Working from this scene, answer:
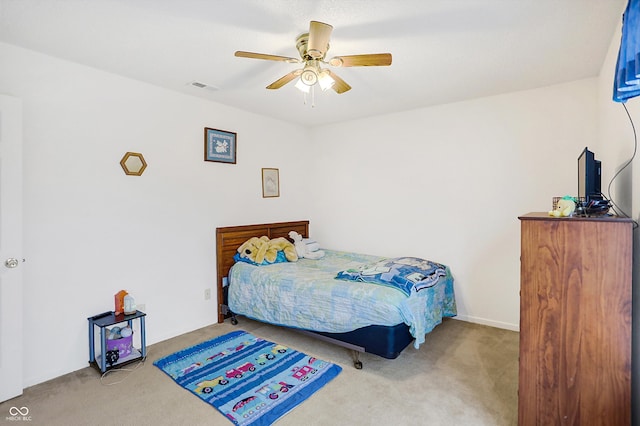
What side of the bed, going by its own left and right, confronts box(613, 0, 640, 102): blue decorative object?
front

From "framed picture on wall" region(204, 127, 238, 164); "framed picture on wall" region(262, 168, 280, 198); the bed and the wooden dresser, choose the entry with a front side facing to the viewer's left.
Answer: the wooden dresser

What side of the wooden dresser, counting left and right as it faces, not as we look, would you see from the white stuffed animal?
front

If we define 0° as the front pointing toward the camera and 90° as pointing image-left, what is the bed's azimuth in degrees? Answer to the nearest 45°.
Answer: approximately 315°

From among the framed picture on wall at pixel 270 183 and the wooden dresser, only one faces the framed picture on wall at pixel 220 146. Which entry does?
the wooden dresser

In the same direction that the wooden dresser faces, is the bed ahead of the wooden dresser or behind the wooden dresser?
ahead

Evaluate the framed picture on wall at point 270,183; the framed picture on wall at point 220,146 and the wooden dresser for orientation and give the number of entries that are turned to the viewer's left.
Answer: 1

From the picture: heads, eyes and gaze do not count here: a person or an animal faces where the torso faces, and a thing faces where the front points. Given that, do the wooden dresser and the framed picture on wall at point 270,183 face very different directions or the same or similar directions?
very different directions

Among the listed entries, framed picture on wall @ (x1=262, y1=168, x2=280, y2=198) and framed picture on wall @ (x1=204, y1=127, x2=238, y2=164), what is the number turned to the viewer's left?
0

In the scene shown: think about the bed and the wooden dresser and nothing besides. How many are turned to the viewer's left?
1

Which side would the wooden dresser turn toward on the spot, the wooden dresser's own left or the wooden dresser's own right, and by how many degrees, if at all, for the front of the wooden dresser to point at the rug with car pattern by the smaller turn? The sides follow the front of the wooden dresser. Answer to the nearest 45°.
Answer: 0° — it already faces it
